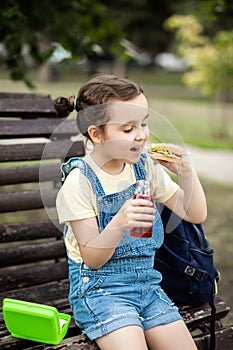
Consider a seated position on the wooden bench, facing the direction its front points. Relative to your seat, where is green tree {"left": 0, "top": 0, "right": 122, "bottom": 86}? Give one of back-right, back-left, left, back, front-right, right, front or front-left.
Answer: back-left

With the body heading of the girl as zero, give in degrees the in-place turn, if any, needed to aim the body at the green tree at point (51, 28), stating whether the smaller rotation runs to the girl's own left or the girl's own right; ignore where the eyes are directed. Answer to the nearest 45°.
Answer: approximately 135° to the girl's own left

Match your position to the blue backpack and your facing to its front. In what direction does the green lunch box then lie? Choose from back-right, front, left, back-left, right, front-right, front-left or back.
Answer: back-right

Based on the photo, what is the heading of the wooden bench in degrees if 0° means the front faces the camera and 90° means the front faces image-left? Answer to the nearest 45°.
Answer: approximately 315°

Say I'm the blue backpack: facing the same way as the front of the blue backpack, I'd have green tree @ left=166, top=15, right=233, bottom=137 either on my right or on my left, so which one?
on my left

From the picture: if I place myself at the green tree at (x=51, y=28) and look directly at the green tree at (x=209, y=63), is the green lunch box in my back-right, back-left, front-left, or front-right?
back-right

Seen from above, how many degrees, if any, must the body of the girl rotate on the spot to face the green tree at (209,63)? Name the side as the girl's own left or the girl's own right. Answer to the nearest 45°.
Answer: approximately 135° to the girl's own left
